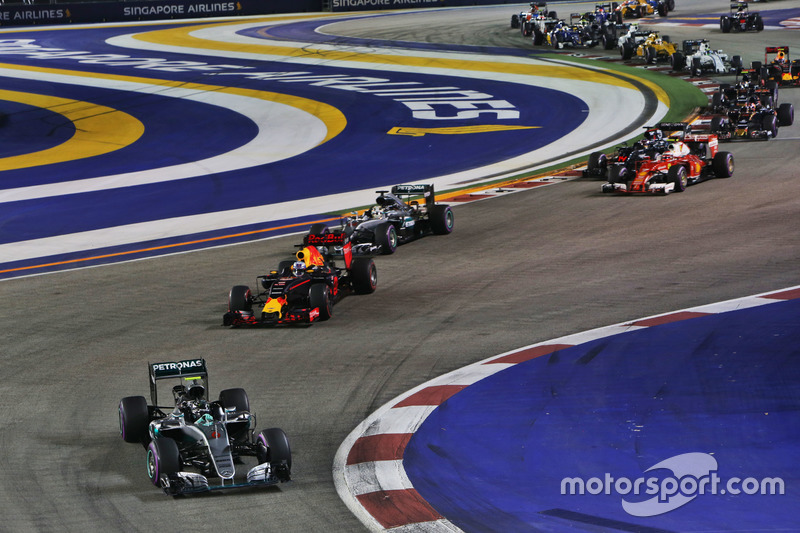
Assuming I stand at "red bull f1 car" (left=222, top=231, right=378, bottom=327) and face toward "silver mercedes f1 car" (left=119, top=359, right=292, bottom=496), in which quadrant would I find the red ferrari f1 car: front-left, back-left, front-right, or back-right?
back-left

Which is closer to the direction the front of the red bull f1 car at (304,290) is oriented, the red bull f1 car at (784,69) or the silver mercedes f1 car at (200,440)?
the silver mercedes f1 car

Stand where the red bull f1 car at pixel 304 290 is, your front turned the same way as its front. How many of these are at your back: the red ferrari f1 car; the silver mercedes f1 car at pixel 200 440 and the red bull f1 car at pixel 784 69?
2

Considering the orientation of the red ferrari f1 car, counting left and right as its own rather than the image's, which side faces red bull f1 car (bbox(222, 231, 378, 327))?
front

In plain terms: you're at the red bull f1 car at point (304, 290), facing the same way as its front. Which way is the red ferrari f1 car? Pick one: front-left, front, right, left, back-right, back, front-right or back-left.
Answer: back

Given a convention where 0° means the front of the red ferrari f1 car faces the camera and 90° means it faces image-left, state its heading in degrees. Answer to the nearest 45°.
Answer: approximately 45°

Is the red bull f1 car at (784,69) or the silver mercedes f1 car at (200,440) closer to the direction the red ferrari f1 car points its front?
the silver mercedes f1 car

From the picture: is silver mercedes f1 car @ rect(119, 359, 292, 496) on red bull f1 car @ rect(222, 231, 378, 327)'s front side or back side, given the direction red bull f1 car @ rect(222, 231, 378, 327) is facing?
on the front side

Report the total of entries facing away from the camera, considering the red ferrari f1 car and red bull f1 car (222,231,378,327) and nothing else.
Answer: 0

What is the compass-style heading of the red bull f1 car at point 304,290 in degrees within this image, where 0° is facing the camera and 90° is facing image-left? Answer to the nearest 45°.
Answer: approximately 45°

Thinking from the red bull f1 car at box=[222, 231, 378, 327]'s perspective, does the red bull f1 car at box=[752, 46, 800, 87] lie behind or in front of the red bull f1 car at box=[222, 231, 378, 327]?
behind

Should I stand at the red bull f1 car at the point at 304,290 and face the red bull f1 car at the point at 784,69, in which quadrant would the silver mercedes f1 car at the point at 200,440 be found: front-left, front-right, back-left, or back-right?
back-right
